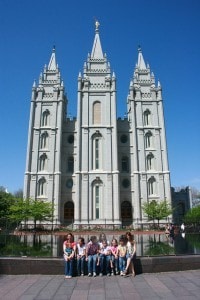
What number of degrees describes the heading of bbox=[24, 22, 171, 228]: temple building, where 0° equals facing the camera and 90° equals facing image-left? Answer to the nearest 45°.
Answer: approximately 0°

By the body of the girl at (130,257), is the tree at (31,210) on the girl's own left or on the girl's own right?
on the girl's own right

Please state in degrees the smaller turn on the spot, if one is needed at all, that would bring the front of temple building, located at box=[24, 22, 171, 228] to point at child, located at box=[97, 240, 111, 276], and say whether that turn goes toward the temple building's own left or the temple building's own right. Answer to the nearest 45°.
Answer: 0° — it already faces them

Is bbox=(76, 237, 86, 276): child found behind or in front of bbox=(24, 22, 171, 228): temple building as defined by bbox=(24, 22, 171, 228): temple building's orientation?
in front

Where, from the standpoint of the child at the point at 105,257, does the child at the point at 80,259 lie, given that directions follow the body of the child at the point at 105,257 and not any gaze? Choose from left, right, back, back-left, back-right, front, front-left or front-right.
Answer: right

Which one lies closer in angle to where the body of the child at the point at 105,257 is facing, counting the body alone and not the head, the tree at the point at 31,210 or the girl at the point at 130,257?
the girl

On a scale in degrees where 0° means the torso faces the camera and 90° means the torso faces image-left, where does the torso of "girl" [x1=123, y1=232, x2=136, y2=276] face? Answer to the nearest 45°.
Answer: approximately 45°

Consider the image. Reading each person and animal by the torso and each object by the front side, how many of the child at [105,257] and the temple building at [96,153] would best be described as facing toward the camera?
2

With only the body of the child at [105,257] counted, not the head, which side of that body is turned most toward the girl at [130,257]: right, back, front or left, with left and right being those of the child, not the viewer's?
left

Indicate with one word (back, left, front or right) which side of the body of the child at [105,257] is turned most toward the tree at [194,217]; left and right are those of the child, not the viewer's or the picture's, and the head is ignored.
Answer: back

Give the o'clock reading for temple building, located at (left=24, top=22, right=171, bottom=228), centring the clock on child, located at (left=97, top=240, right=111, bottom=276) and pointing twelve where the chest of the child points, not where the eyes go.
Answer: The temple building is roughly at 6 o'clock from the child.

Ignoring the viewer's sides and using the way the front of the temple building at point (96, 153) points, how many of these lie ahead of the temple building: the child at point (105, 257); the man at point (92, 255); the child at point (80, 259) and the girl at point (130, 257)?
4
